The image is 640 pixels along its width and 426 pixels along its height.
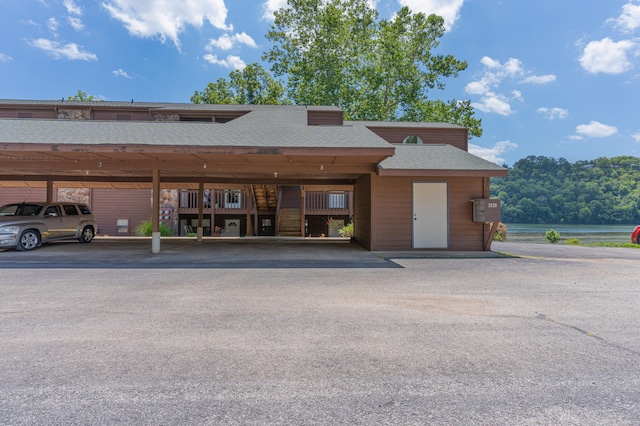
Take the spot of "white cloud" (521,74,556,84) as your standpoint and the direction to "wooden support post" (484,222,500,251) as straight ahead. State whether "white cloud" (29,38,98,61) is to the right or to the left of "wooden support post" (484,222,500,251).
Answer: right

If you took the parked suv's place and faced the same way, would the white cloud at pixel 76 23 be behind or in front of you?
behind

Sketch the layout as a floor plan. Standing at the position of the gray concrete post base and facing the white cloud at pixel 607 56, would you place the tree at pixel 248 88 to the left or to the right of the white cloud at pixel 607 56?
left

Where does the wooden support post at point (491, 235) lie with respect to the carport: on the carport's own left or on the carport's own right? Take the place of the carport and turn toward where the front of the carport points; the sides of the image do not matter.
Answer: on the carport's own left

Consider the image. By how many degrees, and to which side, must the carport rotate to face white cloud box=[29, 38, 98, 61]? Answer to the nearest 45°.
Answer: approximately 180°

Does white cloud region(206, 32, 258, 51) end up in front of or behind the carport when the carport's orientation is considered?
behind

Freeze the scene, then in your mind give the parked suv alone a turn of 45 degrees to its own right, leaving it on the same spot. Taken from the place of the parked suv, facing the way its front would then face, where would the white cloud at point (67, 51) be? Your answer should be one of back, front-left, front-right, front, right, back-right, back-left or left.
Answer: right

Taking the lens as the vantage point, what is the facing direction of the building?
facing the viewer

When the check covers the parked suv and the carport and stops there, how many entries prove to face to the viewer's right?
0

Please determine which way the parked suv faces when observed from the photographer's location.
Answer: facing the viewer and to the left of the viewer
